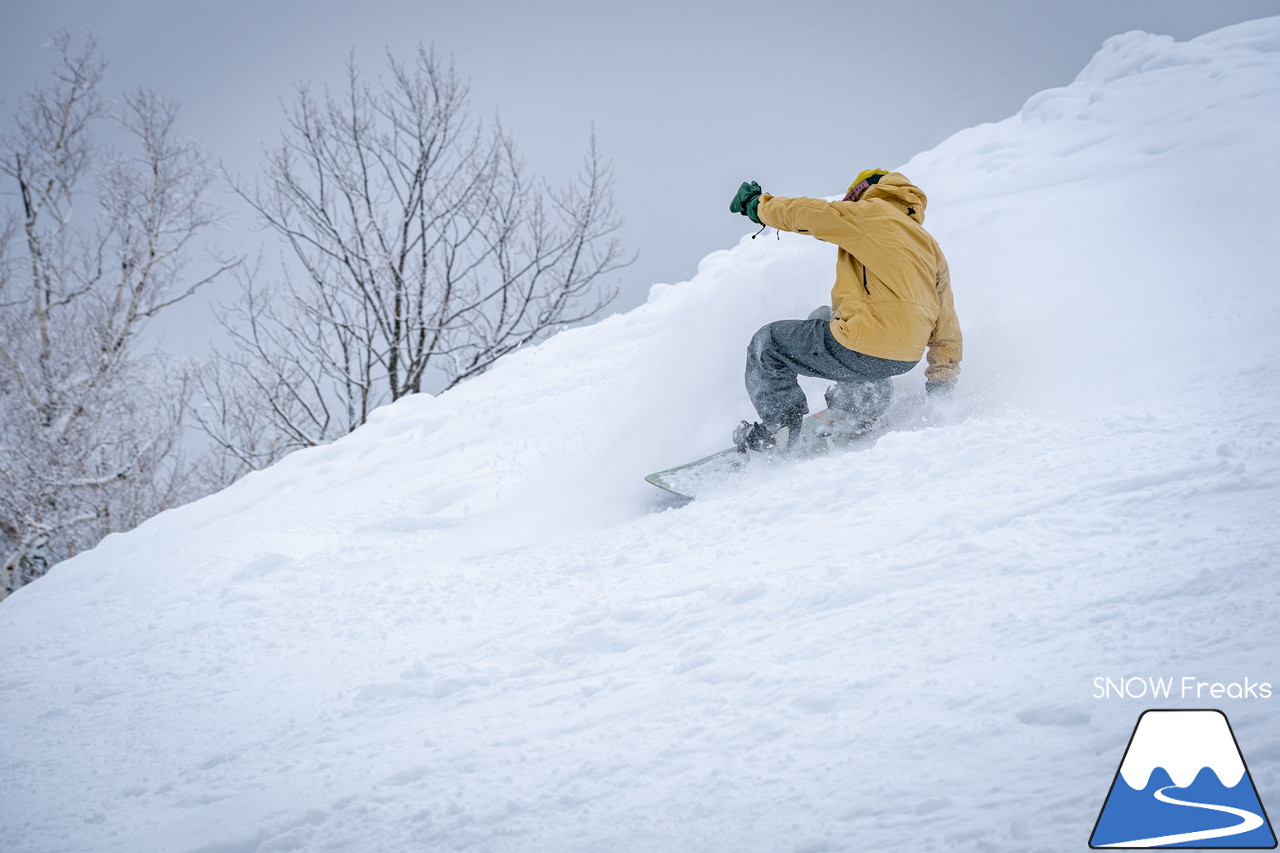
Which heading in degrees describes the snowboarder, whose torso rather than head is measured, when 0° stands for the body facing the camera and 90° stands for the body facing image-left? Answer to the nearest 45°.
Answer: approximately 135°
